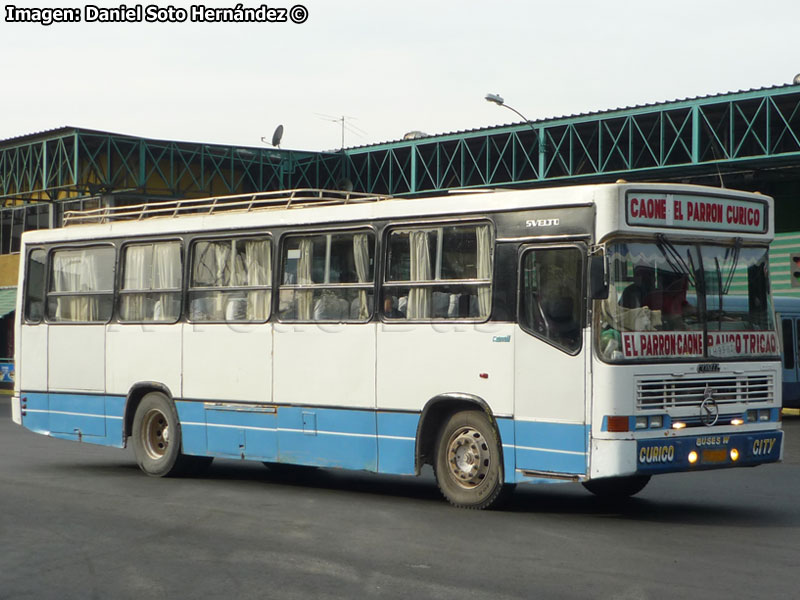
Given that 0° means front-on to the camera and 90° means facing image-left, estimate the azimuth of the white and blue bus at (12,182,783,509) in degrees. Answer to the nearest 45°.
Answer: approximately 315°

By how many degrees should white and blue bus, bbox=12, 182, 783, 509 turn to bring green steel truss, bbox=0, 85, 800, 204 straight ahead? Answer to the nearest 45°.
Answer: approximately 135° to its left

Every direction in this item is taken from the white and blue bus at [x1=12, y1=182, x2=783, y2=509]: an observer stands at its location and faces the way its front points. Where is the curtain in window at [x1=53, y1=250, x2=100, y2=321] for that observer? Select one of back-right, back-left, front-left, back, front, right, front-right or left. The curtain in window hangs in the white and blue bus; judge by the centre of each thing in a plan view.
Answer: back

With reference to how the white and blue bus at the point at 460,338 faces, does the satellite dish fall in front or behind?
behind

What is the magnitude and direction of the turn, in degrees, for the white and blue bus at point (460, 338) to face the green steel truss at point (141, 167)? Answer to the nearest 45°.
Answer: approximately 135° to its left
